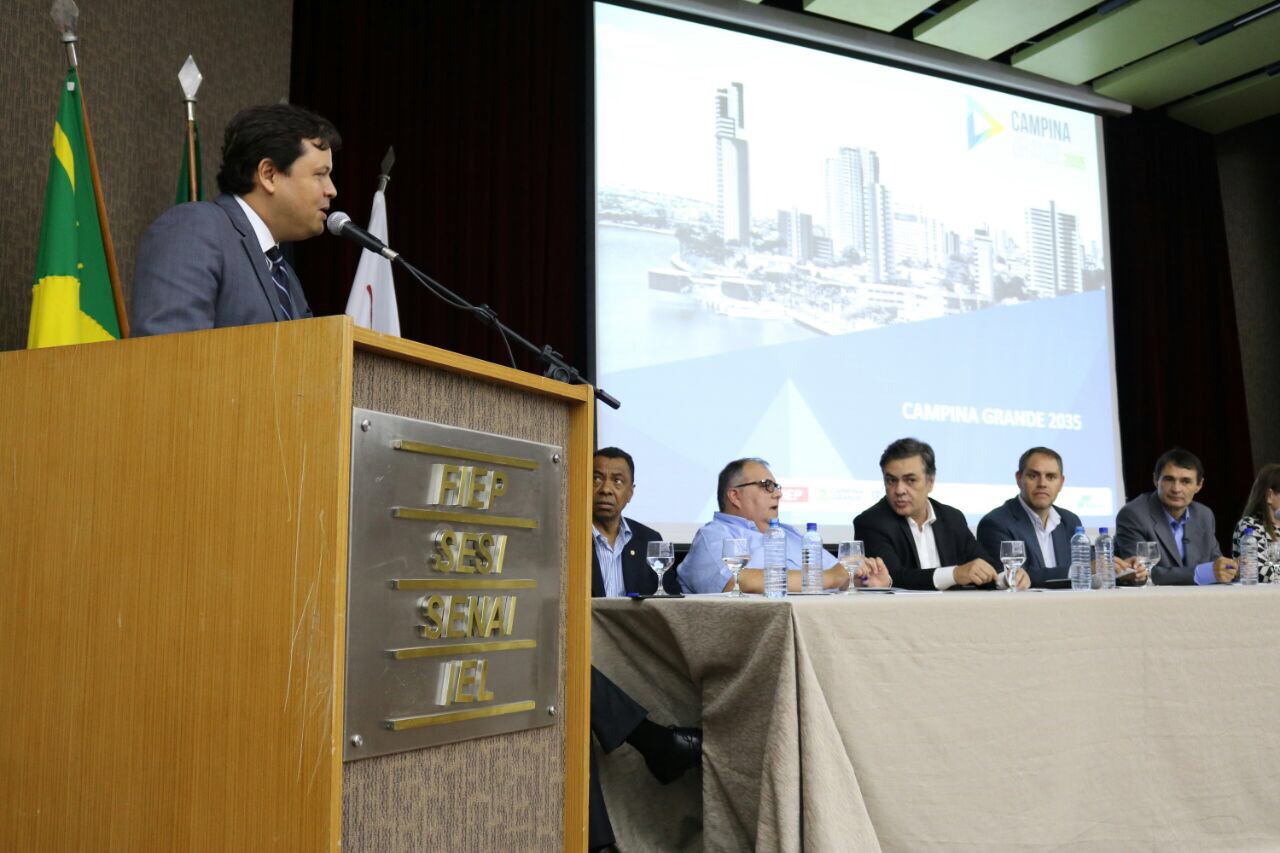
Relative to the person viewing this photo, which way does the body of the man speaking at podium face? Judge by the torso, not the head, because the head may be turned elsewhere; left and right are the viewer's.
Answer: facing to the right of the viewer

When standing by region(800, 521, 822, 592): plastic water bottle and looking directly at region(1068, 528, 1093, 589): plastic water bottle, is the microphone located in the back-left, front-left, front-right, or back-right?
back-right

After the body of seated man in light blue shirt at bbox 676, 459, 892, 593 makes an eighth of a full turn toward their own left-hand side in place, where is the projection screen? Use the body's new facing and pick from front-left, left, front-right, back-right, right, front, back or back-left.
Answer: left

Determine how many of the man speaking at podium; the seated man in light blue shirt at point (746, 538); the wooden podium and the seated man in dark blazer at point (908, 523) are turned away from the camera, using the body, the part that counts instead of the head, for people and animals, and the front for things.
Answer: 0

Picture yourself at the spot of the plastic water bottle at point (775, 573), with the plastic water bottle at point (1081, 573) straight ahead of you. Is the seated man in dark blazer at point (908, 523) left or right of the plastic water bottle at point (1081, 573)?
left

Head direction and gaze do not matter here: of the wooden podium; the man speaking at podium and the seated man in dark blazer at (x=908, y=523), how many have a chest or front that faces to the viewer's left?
0

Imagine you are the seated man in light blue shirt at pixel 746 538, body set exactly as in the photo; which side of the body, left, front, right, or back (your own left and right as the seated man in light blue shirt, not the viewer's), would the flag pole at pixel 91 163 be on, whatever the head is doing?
right

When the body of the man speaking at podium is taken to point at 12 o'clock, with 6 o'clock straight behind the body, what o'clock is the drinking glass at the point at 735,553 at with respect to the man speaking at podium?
The drinking glass is roughly at 11 o'clock from the man speaking at podium.

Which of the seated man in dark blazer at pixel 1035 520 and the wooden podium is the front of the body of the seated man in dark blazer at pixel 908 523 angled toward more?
the wooden podium

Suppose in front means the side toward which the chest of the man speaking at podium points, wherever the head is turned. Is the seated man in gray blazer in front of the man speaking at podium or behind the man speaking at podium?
in front

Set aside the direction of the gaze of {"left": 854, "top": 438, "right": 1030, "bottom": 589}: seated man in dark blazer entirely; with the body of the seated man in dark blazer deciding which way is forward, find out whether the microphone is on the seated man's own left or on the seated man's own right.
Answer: on the seated man's own right

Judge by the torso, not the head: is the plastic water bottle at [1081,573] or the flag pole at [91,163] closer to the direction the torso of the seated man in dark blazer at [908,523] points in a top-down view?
the plastic water bottle

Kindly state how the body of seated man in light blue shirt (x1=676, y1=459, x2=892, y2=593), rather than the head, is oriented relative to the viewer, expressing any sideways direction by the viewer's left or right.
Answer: facing the viewer and to the right of the viewer

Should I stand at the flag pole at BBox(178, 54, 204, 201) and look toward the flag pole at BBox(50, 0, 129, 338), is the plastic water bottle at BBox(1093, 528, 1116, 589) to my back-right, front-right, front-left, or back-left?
back-left

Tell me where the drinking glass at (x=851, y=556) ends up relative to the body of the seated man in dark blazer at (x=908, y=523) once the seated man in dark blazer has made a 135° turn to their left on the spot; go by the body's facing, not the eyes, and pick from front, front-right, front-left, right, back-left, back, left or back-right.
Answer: back

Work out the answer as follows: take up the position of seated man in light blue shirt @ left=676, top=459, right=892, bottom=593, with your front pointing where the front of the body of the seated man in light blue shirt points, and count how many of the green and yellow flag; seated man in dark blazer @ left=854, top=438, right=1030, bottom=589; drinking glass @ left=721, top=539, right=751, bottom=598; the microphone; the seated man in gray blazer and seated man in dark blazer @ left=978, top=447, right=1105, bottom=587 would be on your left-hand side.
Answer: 3
